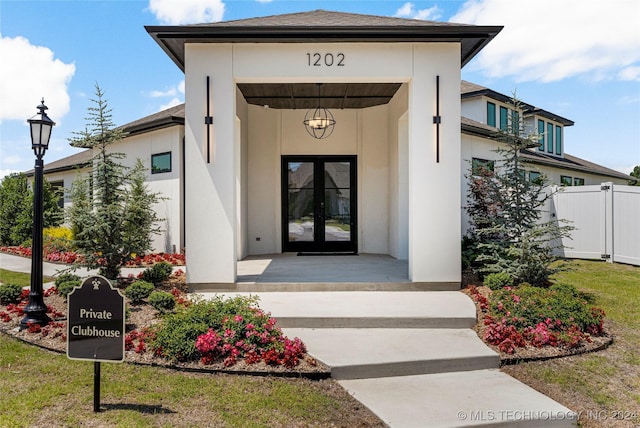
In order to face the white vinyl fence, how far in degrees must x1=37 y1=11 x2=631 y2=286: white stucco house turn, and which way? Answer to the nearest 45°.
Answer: approximately 135° to its left

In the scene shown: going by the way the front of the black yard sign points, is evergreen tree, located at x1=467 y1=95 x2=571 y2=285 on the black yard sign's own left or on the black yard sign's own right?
on the black yard sign's own left

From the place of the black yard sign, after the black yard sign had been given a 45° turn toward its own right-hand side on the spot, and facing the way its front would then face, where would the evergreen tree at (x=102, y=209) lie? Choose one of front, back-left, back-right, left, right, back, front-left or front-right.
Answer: back-right

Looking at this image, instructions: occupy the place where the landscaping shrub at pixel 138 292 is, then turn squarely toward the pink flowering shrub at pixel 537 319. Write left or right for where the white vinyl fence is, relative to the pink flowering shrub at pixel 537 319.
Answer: left

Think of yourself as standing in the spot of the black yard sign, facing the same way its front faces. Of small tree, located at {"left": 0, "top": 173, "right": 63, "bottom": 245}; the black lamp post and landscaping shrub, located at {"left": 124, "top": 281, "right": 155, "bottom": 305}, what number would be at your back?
3

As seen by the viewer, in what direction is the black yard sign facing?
toward the camera

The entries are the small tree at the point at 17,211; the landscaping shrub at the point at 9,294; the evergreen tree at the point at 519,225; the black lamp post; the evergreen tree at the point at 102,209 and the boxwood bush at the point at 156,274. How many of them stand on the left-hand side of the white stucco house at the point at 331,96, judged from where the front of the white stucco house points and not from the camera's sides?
1

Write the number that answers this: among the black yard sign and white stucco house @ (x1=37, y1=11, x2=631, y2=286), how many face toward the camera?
2

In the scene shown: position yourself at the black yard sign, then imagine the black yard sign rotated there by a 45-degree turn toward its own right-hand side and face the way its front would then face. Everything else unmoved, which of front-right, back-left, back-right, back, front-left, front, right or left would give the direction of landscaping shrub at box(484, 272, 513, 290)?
back-left

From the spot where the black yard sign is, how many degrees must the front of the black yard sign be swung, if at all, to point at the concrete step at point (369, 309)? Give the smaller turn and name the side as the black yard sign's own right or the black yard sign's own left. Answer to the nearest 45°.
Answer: approximately 90° to the black yard sign's own left

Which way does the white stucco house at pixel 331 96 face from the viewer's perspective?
toward the camera

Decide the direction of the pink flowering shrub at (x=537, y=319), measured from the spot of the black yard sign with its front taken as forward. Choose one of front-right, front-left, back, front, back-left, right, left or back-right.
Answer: left

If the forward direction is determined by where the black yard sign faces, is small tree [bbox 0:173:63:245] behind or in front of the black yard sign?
behind

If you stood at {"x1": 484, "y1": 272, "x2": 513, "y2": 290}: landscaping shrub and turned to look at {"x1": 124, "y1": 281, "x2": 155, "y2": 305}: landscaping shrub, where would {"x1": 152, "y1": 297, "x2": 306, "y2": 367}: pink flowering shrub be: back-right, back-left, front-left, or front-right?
front-left

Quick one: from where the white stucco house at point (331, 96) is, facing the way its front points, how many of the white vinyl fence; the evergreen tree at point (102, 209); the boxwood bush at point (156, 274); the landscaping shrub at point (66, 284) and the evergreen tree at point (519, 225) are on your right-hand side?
3
